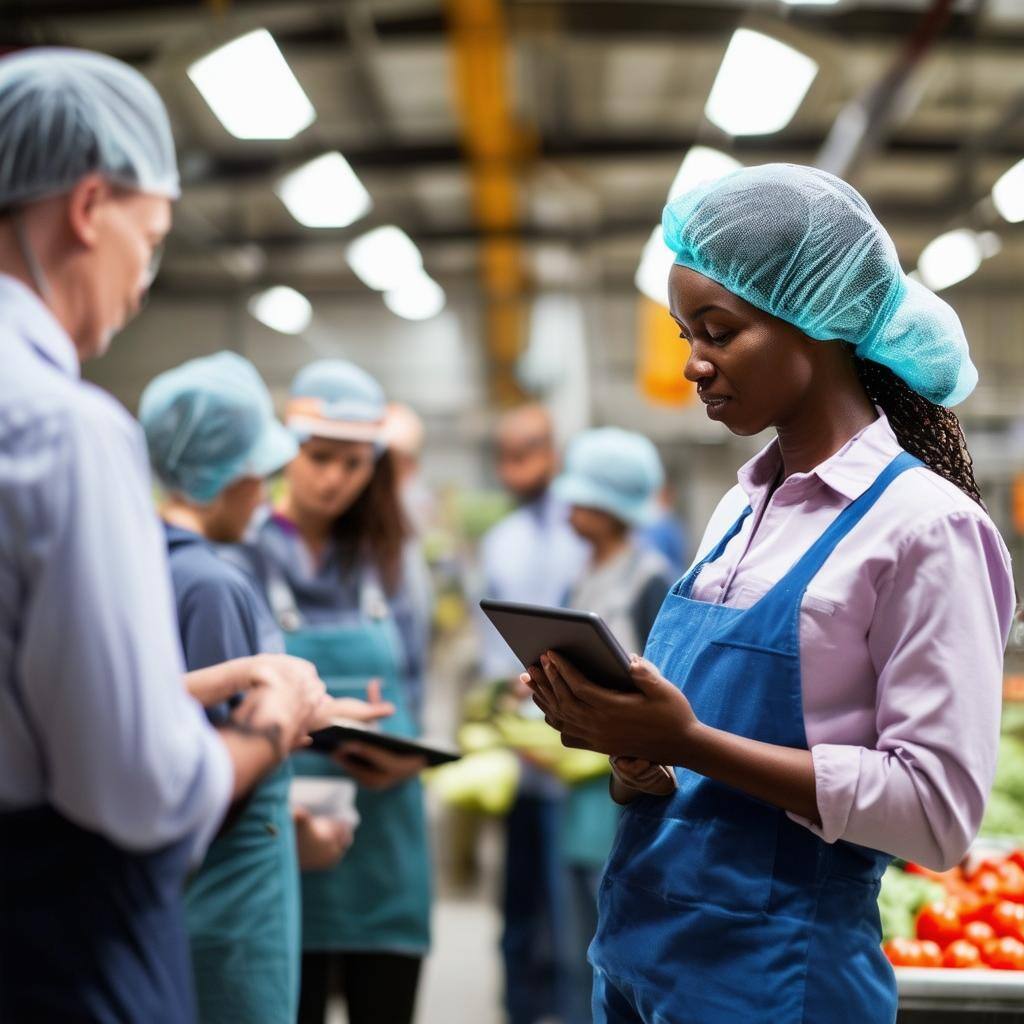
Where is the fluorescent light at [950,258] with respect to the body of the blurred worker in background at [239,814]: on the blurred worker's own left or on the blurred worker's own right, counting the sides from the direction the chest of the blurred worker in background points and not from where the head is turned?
on the blurred worker's own left

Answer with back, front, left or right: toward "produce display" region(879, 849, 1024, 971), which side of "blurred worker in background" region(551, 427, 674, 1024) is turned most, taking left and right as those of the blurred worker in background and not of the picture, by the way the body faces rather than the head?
left

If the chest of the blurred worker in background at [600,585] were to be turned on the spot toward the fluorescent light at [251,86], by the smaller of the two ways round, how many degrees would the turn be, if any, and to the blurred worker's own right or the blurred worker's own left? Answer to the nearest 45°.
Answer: approximately 90° to the blurred worker's own right

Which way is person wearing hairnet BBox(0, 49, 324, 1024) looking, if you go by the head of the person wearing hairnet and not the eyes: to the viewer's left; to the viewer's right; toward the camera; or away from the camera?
to the viewer's right

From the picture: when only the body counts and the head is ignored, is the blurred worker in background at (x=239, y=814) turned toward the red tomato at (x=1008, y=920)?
yes

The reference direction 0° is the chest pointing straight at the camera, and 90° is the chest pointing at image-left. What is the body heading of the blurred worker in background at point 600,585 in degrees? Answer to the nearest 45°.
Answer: approximately 45°

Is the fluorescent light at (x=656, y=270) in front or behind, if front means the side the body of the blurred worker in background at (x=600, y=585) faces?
behind

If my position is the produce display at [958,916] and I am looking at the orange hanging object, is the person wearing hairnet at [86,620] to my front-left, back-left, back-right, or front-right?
back-left
